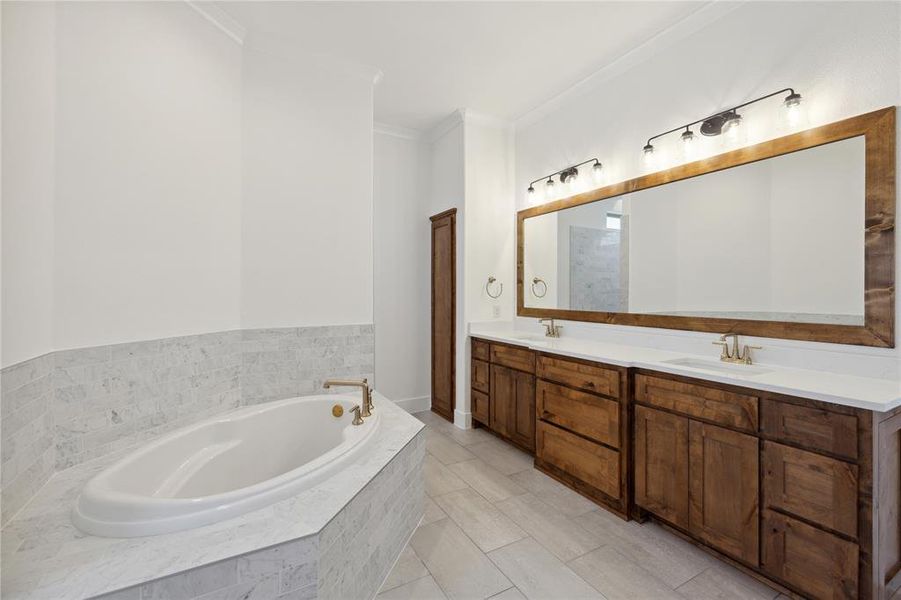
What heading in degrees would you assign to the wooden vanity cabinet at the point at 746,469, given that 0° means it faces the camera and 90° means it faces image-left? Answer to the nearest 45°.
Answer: approximately 45°

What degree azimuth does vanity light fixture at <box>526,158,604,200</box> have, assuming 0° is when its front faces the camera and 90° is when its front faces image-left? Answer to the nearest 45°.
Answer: approximately 45°

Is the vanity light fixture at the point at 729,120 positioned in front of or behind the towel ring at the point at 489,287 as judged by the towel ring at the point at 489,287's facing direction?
in front

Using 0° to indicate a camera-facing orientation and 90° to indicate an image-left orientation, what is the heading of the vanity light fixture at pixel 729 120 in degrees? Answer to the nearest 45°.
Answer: approximately 45°

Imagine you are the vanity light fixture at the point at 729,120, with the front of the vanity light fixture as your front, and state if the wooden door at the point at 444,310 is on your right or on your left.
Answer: on your right

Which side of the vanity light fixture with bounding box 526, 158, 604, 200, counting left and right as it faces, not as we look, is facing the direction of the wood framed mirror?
left

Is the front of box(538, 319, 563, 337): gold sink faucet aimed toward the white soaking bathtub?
yes
